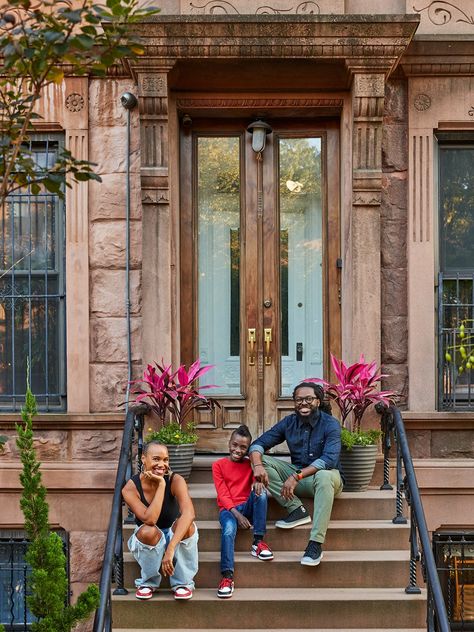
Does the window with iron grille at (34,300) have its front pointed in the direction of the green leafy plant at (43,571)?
yes

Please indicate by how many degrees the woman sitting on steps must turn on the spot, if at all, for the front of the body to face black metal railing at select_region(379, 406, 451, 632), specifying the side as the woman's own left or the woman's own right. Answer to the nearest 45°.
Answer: approximately 90° to the woman's own left

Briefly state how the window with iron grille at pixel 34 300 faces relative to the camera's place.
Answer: facing the viewer

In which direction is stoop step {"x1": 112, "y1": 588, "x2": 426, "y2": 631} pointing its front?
toward the camera

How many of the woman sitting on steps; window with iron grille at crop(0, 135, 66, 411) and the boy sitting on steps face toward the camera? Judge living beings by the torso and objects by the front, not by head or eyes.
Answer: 3

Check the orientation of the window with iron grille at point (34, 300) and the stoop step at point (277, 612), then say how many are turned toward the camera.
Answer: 2

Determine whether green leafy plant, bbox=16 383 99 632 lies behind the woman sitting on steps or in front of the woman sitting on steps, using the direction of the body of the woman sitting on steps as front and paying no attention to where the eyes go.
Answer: in front

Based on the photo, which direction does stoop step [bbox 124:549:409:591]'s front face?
toward the camera

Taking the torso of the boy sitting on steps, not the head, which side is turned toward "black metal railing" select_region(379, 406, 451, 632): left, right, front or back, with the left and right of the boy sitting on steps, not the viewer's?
left

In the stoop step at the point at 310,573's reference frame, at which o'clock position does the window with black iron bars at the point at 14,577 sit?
The window with black iron bars is roughly at 4 o'clock from the stoop step.

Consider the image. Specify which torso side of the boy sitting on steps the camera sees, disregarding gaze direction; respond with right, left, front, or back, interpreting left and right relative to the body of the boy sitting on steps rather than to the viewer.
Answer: front
